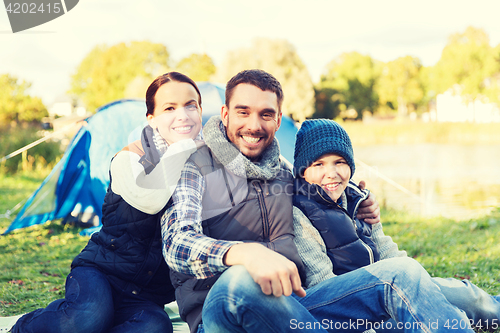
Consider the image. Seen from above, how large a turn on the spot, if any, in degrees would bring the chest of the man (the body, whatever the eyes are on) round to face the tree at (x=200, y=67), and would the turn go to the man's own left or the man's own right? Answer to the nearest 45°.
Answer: approximately 135° to the man's own left

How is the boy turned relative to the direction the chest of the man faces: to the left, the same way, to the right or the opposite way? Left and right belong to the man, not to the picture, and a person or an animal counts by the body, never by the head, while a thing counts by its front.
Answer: the same way

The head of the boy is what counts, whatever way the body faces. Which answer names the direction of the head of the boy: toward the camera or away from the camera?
toward the camera

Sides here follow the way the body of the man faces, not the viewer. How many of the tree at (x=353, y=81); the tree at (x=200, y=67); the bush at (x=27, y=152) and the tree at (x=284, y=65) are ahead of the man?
0

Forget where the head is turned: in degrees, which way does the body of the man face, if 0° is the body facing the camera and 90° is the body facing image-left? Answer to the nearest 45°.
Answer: approximately 315°

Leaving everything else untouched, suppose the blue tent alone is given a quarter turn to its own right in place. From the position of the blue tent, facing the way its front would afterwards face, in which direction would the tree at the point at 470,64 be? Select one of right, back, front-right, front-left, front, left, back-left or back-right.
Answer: right

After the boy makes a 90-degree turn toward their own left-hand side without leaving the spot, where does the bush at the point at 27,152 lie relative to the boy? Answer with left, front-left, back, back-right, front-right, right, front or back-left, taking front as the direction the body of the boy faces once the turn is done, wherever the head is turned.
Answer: left

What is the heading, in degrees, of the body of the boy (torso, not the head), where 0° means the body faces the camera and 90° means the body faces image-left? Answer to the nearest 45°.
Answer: approximately 315°

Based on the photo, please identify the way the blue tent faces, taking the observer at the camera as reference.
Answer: facing the viewer and to the left of the viewer

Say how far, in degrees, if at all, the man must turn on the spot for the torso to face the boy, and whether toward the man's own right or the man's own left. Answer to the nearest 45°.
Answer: approximately 90° to the man's own left

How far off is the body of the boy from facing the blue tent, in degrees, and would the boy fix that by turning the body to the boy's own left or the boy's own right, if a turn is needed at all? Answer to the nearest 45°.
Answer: approximately 180°

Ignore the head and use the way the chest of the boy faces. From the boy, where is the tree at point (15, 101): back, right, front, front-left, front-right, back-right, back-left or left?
back

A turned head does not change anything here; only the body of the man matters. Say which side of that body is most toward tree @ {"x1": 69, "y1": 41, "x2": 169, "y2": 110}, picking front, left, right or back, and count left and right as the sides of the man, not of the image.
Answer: back

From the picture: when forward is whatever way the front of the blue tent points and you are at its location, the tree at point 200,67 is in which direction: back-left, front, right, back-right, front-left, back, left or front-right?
back-right

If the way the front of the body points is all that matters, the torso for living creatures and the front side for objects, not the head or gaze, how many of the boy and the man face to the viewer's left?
0

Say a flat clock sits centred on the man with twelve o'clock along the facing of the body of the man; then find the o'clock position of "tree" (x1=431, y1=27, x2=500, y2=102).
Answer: The tree is roughly at 8 o'clock from the man.

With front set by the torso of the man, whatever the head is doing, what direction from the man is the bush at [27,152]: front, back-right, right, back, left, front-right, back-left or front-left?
back

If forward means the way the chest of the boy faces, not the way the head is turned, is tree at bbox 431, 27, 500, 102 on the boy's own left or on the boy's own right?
on the boy's own left

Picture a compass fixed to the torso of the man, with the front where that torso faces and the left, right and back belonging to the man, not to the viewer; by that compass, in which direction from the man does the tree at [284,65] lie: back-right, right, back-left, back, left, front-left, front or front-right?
back-left
